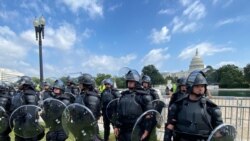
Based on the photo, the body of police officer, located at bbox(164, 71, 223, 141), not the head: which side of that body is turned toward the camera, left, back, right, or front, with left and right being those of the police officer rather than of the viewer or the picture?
front

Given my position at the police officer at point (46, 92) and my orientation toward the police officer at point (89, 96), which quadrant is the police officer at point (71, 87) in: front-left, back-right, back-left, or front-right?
front-left

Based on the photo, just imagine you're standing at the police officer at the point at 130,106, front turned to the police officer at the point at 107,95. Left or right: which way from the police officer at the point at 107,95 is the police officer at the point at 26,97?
left

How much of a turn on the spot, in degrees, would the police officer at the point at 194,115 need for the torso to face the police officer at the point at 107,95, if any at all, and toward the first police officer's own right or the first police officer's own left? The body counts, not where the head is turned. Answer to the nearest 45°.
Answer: approximately 135° to the first police officer's own right

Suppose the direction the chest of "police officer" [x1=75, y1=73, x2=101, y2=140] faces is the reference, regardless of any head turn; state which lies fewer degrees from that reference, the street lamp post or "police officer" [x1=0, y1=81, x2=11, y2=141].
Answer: the police officer

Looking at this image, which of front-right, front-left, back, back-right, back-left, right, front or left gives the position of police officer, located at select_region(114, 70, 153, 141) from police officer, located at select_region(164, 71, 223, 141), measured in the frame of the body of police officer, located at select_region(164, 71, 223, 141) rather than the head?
back-right

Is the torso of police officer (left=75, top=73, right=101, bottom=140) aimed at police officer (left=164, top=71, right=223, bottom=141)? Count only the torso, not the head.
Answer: no

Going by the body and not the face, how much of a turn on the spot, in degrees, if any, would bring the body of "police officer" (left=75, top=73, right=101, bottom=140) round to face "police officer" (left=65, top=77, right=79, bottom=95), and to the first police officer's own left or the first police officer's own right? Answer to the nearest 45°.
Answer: approximately 90° to the first police officer's own right

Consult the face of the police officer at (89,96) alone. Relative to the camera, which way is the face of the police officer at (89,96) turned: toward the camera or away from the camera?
toward the camera

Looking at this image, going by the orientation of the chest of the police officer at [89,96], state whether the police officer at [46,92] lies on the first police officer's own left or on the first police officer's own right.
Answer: on the first police officer's own right

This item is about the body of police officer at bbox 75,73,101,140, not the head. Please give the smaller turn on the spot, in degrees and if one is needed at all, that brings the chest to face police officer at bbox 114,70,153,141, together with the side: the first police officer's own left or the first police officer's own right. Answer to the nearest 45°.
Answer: approximately 135° to the first police officer's own left
